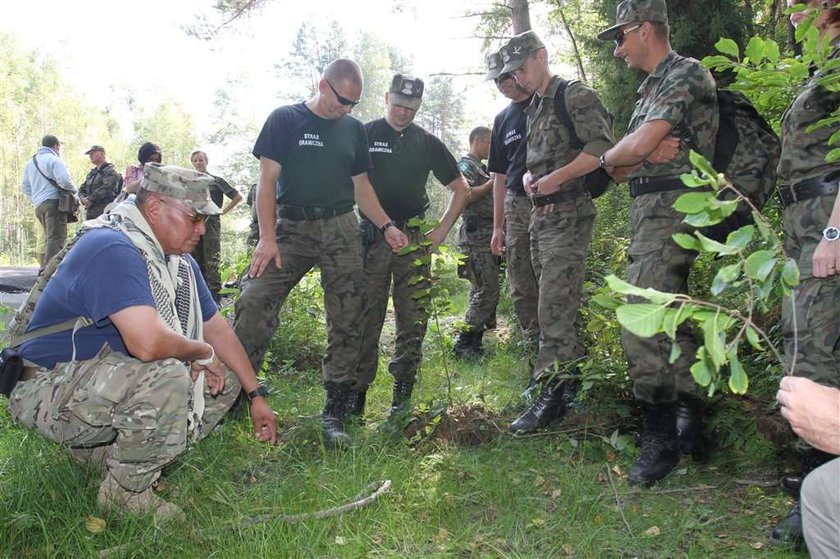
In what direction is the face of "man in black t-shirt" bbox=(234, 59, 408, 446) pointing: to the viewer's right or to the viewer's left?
to the viewer's right

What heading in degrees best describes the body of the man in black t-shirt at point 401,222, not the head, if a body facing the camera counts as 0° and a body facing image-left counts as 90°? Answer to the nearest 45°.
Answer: approximately 0°

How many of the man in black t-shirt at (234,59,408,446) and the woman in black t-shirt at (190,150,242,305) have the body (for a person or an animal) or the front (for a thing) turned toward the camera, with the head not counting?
2

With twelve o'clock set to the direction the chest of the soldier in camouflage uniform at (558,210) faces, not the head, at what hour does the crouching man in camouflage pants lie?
The crouching man in camouflage pants is roughly at 12 o'clock from the soldier in camouflage uniform.

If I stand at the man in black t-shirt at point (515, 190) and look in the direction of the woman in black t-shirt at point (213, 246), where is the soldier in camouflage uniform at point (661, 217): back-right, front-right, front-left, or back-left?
back-left

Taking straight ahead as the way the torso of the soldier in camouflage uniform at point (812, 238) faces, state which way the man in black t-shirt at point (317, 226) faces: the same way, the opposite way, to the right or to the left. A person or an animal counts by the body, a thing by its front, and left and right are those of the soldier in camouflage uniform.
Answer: to the left

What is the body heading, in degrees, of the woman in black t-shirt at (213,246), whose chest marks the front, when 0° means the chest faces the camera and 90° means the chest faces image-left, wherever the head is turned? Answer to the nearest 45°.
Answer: approximately 0°

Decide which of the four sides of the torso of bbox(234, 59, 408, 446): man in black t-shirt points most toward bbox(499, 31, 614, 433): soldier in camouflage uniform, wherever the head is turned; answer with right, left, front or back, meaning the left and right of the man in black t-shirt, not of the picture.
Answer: left
